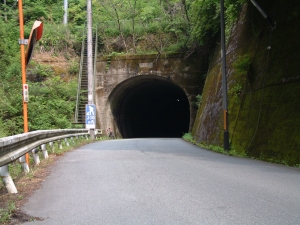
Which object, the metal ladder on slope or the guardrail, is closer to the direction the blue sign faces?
the guardrail

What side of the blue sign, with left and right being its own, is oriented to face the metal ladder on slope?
back

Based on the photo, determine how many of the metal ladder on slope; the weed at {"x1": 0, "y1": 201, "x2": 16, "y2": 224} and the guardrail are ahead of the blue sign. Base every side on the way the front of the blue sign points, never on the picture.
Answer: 2

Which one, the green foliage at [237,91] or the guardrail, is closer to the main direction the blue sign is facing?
the guardrail

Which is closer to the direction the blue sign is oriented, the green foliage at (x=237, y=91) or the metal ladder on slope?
the green foliage

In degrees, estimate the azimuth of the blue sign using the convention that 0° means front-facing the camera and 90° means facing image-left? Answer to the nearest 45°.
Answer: approximately 0°

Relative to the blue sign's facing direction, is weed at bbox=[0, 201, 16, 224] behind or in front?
in front

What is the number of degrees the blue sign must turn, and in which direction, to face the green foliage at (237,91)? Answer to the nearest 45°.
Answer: approximately 45° to its left

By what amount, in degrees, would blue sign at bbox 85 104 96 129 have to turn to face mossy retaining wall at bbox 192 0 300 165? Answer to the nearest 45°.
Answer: approximately 45° to its left

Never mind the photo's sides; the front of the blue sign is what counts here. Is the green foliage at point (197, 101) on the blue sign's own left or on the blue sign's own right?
on the blue sign's own left

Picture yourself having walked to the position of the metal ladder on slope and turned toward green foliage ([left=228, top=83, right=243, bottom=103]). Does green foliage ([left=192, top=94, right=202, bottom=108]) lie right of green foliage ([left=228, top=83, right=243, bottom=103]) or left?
left

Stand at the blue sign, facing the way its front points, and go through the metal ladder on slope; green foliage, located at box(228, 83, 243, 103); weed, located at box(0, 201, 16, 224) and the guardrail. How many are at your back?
1

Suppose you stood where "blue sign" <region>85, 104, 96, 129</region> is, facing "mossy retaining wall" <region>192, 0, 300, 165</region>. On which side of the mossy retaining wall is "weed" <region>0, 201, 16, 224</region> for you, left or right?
right
